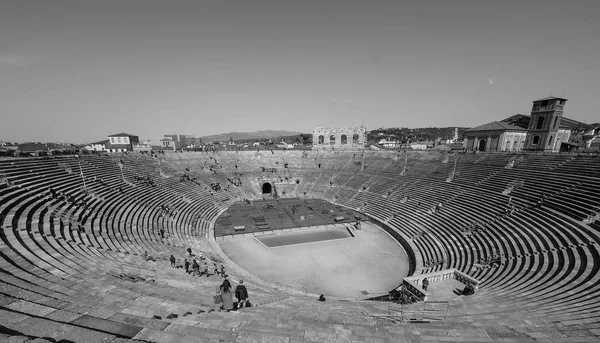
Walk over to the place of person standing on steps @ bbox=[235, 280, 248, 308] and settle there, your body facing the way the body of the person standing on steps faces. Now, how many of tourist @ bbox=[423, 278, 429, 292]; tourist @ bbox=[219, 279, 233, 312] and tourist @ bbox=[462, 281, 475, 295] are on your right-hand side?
2

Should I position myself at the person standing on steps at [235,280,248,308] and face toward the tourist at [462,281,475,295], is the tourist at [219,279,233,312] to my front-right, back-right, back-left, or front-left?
back-right

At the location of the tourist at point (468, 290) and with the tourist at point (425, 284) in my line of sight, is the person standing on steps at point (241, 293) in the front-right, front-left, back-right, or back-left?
front-left

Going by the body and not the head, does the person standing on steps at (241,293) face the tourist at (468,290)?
no

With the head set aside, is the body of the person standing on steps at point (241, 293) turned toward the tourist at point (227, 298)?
no

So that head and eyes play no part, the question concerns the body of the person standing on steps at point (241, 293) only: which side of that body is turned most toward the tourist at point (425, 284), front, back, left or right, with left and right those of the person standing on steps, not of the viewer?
right

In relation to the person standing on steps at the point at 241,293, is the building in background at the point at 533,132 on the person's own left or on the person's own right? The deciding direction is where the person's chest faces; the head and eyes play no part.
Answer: on the person's own right

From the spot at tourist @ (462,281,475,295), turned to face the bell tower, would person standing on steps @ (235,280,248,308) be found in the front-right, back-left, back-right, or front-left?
back-left

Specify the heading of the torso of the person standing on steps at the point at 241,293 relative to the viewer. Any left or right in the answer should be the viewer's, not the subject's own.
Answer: facing away from the viewer

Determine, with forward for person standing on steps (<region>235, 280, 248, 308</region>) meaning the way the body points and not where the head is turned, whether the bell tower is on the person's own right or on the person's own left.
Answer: on the person's own right
